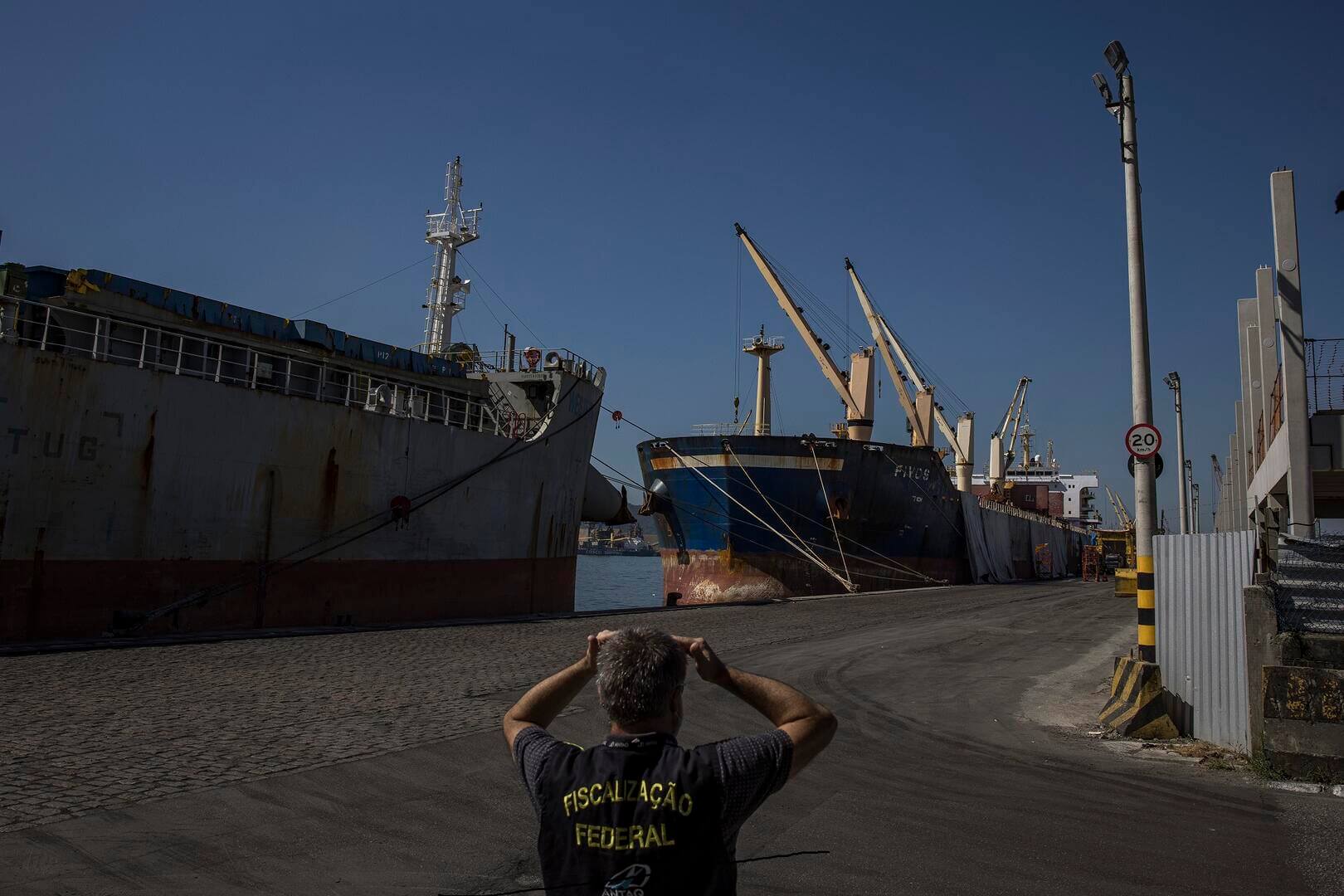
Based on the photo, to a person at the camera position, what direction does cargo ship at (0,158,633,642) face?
facing away from the viewer and to the right of the viewer

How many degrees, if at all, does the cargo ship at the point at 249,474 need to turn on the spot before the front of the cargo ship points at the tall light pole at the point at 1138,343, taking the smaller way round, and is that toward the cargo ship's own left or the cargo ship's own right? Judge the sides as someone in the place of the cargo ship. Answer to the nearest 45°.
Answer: approximately 90° to the cargo ship's own right

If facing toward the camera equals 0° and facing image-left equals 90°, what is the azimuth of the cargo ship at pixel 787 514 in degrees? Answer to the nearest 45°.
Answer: approximately 45°

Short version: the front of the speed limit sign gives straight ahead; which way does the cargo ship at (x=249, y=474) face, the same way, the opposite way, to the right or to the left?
the opposite way

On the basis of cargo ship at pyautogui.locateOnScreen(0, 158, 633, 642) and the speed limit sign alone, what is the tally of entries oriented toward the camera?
1

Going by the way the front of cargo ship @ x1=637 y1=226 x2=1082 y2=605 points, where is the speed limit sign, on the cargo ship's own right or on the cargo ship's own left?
on the cargo ship's own left

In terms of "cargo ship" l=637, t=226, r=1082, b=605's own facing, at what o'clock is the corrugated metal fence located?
The corrugated metal fence is roughly at 10 o'clock from the cargo ship.

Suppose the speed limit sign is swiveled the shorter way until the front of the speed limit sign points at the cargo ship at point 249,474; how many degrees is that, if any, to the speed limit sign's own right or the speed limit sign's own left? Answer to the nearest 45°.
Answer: approximately 90° to the speed limit sign's own right

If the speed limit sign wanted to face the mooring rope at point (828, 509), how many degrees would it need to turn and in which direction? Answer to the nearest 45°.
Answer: approximately 135° to its right
